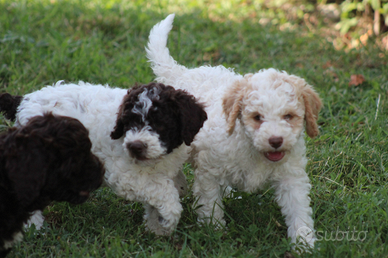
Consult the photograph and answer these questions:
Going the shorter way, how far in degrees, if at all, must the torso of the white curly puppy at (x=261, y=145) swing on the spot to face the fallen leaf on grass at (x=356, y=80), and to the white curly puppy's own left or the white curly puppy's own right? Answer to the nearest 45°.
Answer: approximately 90° to the white curly puppy's own left

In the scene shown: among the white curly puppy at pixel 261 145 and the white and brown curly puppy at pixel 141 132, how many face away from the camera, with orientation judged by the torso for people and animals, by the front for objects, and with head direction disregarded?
0

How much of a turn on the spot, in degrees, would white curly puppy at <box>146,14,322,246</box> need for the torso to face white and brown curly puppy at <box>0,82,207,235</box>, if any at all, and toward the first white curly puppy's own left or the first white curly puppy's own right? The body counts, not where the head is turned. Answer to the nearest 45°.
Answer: approximately 135° to the first white curly puppy's own right

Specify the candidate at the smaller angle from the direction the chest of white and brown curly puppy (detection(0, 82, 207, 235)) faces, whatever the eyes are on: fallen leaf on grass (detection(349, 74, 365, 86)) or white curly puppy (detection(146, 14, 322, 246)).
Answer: the white curly puppy

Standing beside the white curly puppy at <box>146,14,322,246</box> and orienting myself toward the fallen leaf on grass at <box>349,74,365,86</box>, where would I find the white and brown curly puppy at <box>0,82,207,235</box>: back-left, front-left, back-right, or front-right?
back-left

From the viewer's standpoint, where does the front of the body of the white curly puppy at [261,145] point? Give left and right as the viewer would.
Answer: facing the viewer and to the right of the viewer

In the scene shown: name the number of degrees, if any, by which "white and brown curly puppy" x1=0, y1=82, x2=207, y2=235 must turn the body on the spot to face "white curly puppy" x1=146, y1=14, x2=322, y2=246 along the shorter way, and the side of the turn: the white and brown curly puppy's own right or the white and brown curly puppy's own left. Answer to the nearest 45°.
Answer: approximately 45° to the white and brown curly puppy's own left
